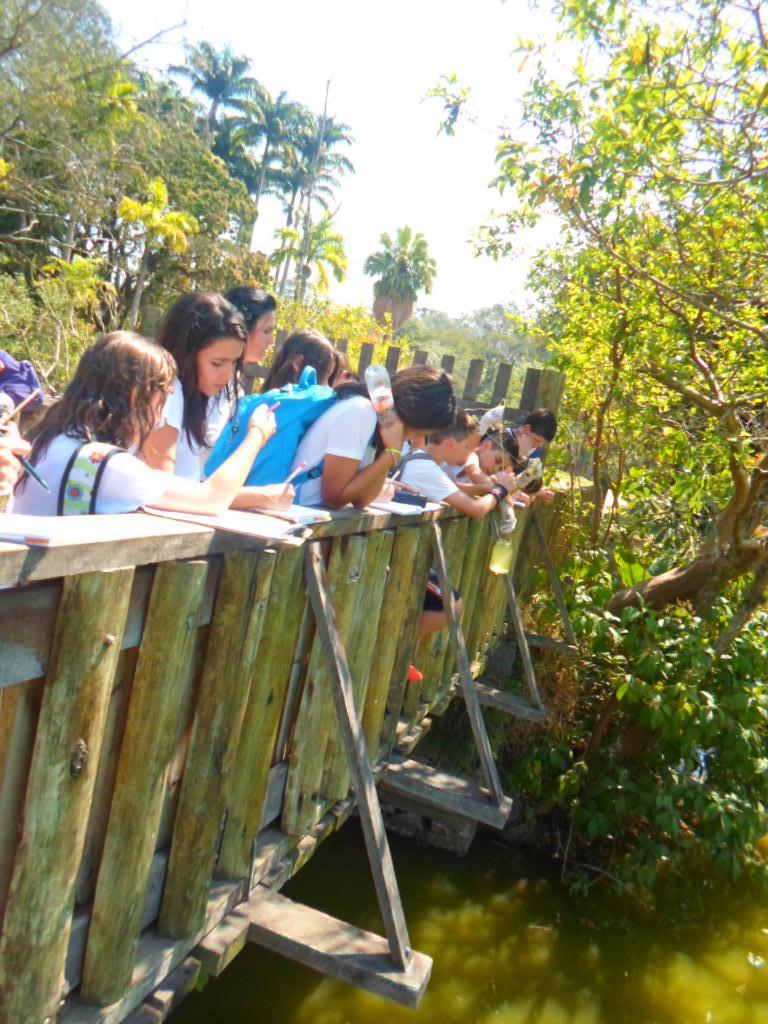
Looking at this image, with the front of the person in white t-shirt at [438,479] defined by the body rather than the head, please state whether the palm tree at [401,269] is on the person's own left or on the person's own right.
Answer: on the person's own left

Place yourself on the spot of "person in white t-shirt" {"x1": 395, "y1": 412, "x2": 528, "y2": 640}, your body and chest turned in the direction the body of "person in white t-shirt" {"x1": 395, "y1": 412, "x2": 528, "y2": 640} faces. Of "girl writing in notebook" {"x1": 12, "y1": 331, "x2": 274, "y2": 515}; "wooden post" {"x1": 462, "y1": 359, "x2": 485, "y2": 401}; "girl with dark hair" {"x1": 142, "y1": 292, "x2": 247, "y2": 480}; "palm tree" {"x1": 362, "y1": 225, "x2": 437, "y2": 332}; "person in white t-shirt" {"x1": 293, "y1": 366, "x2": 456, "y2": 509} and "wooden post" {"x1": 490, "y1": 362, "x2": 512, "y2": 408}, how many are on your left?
3

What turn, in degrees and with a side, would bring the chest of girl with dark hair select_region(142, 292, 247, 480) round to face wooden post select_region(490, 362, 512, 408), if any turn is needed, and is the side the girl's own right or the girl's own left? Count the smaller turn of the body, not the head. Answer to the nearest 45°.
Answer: approximately 90° to the girl's own left

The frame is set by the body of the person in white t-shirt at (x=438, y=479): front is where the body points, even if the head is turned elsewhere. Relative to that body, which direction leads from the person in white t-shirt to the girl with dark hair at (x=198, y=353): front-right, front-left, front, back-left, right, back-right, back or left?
back-right

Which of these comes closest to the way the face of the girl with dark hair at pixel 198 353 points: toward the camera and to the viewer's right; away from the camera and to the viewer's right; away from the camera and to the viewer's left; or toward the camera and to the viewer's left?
toward the camera and to the viewer's right

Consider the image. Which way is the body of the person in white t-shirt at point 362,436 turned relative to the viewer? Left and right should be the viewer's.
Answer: facing to the right of the viewer

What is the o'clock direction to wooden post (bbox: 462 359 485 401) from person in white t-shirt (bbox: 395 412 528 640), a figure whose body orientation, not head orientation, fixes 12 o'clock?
The wooden post is roughly at 9 o'clock from the person in white t-shirt.
